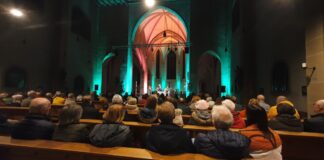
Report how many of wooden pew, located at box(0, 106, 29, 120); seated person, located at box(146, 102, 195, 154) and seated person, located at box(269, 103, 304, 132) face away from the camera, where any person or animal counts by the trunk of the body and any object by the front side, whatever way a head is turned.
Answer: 3

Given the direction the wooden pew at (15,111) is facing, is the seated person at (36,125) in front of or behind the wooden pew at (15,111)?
behind

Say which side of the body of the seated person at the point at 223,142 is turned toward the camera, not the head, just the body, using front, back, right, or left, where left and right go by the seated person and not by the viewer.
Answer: back

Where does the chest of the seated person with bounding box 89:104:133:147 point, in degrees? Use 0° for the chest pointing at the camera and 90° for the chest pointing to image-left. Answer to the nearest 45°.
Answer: approximately 180°

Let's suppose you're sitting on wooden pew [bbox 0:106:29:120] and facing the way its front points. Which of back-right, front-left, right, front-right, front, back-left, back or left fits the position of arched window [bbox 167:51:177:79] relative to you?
front-right

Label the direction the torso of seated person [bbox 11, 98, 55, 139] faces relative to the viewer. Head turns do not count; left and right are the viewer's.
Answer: facing away from the viewer and to the right of the viewer

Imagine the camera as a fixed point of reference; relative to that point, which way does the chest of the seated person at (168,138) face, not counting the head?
away from the camera

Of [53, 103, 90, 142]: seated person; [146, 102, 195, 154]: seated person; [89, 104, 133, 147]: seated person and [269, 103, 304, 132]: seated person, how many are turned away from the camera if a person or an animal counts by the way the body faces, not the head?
4

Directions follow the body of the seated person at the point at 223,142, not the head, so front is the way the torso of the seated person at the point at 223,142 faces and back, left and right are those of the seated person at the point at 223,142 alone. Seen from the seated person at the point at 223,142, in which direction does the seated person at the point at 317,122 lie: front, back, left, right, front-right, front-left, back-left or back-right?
front-right

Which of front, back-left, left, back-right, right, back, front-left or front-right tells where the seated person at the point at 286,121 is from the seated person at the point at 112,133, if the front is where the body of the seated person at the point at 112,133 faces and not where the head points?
right

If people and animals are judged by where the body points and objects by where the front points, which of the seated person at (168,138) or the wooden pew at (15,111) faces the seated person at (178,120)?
the seated person at (168,138)

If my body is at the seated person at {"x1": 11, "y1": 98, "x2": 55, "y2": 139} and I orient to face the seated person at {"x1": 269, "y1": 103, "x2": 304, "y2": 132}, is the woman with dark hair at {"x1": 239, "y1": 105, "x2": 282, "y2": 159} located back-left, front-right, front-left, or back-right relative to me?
front-right

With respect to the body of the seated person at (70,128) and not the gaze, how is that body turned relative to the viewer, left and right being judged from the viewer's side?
facing away from the viewer

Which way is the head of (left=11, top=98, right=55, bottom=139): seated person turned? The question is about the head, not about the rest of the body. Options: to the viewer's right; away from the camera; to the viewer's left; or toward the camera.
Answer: away from the camera

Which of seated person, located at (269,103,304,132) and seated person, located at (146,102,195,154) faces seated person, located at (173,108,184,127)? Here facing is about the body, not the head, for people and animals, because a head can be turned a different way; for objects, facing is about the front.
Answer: seated person, located at (146,102,195,154)

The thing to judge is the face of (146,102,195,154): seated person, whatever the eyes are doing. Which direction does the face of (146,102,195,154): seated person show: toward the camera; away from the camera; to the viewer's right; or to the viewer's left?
away from the camera
